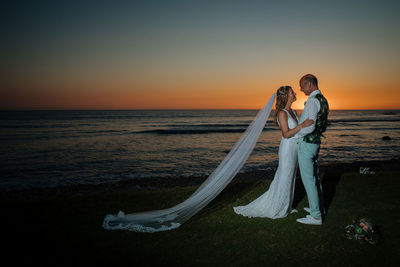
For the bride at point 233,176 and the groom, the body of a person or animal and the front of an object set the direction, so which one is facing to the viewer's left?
the groom

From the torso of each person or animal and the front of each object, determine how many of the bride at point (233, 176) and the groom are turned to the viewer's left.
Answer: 1

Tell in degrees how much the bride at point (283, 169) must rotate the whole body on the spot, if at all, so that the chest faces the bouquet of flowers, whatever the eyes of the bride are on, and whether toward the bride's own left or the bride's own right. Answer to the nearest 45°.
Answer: approximately 45° to the bride's own right

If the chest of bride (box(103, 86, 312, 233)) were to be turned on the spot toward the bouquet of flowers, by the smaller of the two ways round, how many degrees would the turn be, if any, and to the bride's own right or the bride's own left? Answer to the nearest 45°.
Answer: approximately 45° to the bride's own right

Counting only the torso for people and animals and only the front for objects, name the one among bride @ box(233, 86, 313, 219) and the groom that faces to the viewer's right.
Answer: the bride

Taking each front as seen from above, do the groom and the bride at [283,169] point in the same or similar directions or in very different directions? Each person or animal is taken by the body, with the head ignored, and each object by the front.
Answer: very different directions

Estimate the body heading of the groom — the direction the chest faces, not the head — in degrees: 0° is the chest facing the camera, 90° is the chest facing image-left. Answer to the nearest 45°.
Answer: approximately 90°

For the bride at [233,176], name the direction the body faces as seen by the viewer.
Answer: to the viewer's right

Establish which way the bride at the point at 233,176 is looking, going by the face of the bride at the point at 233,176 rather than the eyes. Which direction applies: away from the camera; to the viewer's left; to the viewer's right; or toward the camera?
to the viewer's right

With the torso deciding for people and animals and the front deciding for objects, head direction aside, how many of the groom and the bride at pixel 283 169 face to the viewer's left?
1

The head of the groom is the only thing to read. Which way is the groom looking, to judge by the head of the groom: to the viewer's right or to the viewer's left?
to the viewer's left

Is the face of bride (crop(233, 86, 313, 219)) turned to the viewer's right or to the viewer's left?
to the viewer's right
